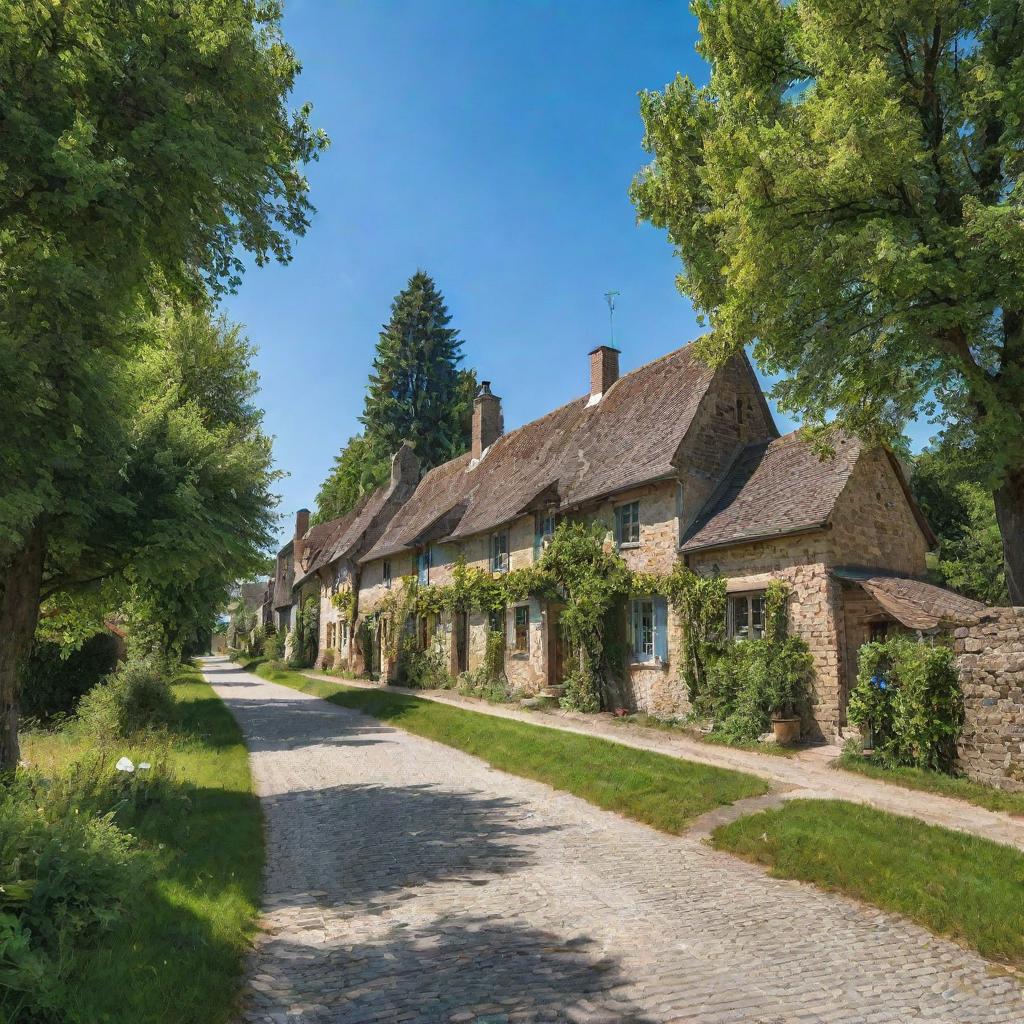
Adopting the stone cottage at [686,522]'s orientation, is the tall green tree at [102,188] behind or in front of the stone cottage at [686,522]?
in front

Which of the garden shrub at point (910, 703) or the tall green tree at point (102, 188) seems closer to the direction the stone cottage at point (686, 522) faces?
the tall green tree

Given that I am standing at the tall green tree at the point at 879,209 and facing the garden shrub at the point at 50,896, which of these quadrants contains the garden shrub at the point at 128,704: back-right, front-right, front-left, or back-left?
front-right

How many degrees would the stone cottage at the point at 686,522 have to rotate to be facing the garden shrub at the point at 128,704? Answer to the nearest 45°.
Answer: approximately 45° to its right

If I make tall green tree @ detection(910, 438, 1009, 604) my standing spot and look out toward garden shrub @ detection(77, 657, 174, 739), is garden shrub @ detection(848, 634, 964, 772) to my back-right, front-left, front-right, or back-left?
front-left

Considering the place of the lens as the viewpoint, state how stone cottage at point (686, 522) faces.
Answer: facing the viewer and to the left of the viewer

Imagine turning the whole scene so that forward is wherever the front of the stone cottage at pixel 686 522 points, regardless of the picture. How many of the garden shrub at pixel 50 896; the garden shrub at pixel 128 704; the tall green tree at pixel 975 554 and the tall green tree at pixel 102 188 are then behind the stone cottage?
1

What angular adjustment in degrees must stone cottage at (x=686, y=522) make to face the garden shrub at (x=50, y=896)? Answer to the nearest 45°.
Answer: approximately 45° to its left

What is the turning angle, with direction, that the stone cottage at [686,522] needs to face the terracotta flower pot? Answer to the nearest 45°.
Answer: approximately 45° to its left

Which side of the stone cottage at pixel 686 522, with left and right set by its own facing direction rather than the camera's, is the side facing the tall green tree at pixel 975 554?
back

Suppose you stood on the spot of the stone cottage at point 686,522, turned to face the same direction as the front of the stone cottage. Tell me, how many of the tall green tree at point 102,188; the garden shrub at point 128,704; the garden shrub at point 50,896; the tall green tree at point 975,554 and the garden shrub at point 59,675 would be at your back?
1

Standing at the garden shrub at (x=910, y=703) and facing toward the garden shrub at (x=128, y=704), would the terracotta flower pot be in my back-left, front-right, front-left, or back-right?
front-right

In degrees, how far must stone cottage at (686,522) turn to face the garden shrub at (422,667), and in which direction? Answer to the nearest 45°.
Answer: approximately 90° to its right
